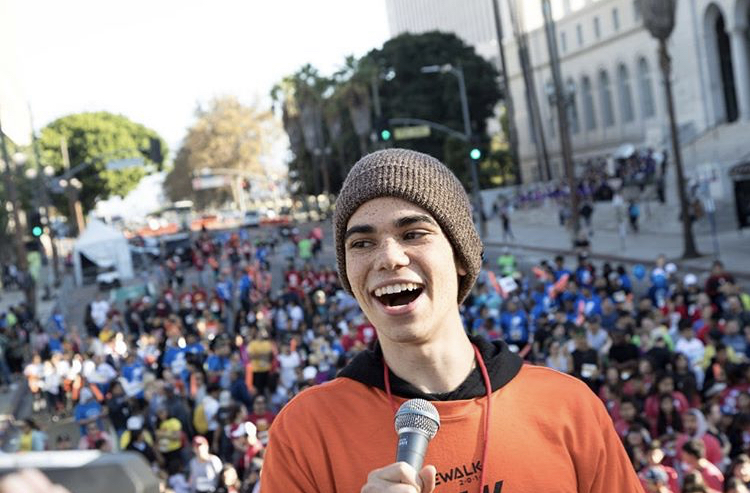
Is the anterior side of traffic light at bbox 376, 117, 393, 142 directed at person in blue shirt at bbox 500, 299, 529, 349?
yes

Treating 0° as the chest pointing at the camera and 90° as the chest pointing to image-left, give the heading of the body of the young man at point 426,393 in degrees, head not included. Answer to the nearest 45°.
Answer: approximately 0°

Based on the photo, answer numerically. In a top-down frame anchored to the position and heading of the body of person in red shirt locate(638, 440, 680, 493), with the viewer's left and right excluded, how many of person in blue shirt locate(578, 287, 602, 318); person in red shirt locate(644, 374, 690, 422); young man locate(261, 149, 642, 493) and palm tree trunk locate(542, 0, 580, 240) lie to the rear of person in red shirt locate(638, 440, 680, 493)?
3

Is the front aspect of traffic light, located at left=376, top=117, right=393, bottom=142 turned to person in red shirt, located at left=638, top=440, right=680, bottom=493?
yes

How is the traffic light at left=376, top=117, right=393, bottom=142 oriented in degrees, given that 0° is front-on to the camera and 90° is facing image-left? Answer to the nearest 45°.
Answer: approximately 0°

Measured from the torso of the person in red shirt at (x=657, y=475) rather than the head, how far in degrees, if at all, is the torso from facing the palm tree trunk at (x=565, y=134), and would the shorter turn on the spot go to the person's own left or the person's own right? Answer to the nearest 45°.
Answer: approximately 180°
